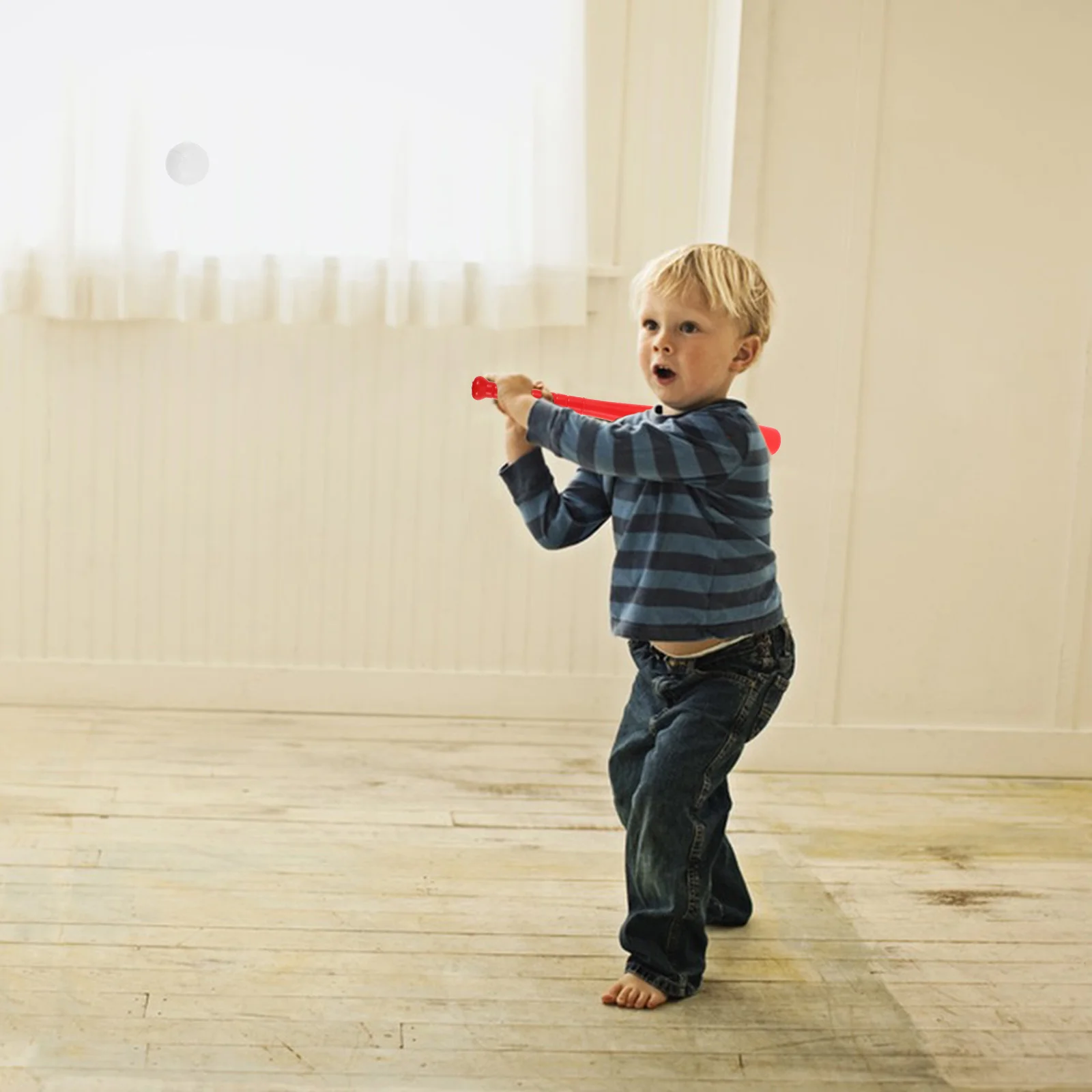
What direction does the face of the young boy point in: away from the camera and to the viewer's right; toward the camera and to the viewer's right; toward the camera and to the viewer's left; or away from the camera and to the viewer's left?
toward the camera and to the viewer's left

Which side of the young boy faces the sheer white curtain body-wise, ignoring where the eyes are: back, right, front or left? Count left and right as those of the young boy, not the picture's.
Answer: right

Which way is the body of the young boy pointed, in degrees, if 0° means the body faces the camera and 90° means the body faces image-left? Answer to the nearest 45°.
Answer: approximately 45°
